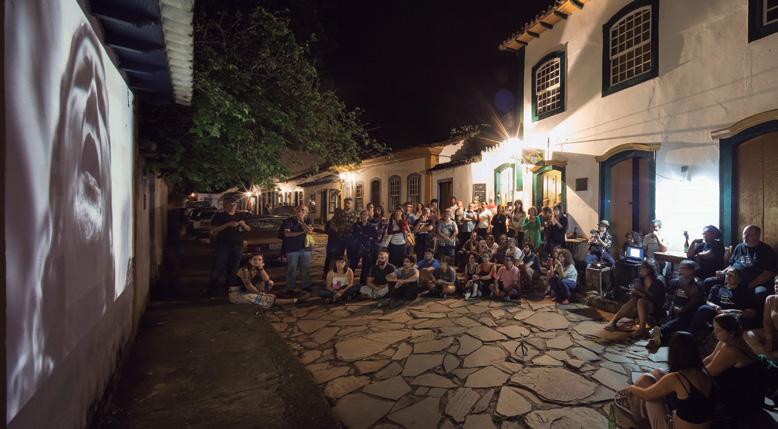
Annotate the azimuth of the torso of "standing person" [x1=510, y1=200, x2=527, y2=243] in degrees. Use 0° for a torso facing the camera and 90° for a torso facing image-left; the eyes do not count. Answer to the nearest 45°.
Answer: approximately 45°

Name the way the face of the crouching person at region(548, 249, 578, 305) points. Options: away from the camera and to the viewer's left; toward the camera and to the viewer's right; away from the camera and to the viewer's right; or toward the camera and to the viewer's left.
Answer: toward the camera and to the viewer's left

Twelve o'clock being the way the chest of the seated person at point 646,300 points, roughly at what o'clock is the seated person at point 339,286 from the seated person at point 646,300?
the seated person at point 339,286 is roughly at 1 o'clock from the seated person at point 646,300.

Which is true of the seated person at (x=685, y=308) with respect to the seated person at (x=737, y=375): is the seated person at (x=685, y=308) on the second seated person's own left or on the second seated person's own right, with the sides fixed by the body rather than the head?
on the second seated person's own right

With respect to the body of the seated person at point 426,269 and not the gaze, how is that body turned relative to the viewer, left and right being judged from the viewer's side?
facing the viewer and to the left of the viewer

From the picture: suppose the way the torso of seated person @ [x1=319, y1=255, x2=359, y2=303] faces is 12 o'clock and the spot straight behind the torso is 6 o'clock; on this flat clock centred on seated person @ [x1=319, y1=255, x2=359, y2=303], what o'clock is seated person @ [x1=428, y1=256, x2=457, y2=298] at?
seated person @ [x1=428, y1=256, x2=457, y2=298] is roughly at 9 o'clock from seated person @ [x1=319, y1=255, x2=359, y2=303].

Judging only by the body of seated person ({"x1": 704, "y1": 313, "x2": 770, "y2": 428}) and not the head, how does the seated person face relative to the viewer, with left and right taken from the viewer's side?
facing to the left of the viewer

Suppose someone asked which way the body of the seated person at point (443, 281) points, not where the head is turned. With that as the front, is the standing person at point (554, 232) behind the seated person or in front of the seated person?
behind

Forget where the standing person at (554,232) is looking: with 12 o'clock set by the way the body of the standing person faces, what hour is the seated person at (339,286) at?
The seated person is roughly at 12 o'clock from the standing person.

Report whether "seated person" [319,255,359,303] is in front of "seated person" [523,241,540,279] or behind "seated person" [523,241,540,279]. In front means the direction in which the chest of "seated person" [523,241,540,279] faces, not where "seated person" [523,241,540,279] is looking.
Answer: in front

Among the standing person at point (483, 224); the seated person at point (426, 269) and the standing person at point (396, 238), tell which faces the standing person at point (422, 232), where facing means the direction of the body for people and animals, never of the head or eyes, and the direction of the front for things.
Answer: the standing person at point (483, 224)

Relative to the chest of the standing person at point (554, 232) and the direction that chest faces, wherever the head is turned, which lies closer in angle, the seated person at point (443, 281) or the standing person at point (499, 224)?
the seated person
